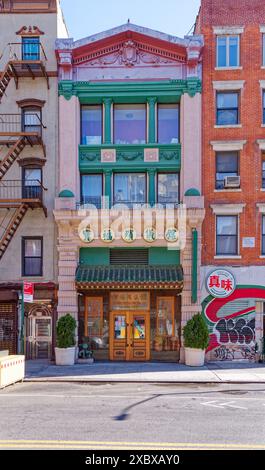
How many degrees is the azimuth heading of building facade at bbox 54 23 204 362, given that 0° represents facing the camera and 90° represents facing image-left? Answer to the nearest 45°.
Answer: approximately 0°

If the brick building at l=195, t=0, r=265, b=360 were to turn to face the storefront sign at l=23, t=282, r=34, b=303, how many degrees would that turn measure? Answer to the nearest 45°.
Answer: approximately 45° to its right

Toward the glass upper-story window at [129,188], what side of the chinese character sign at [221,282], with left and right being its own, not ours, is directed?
right

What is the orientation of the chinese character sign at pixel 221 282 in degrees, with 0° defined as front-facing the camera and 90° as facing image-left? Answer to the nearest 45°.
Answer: approximately 0°

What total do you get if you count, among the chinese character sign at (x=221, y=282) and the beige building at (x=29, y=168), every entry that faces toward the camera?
2
